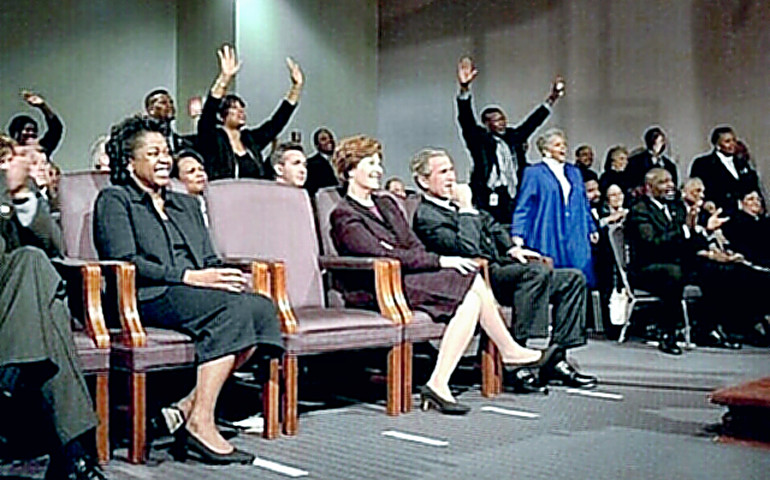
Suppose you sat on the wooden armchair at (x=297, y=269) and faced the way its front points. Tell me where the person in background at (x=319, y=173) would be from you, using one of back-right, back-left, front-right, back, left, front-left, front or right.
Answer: back-left

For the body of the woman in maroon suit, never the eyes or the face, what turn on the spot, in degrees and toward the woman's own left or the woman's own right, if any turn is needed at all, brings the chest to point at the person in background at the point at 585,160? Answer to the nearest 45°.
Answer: approximately 135° to the woman's own left

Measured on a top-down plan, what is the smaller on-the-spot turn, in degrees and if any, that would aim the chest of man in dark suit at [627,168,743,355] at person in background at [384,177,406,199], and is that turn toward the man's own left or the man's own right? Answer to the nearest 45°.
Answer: approximately 90° to the man's own right

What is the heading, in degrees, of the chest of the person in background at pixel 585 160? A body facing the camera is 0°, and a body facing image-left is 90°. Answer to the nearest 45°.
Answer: approximately 315°

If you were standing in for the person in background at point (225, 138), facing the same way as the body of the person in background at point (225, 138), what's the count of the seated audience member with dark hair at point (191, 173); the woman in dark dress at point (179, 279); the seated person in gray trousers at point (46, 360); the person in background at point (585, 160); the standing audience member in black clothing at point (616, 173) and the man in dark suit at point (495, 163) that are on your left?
3

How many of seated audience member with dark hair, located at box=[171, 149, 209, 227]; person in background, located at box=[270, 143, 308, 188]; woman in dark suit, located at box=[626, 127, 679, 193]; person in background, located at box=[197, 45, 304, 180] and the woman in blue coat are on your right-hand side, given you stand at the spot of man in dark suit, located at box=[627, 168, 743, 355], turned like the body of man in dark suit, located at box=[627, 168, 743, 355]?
4

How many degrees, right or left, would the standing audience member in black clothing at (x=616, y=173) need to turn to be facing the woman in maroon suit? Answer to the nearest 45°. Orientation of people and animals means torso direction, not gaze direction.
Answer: approximately 45° to their right
